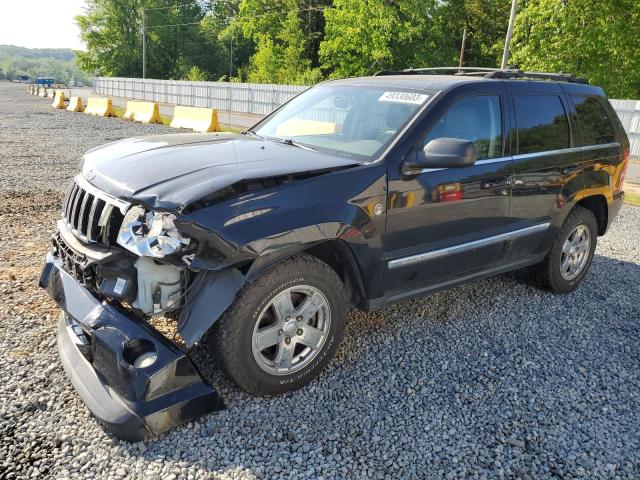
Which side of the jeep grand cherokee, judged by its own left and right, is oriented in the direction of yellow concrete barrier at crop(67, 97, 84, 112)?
right

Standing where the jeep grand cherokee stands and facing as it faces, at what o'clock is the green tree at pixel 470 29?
The green tree is roughly at 5 o'clock from the jeep grand cherokee.

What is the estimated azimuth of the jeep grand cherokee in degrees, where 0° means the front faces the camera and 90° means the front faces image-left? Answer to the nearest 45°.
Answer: approximately 45°

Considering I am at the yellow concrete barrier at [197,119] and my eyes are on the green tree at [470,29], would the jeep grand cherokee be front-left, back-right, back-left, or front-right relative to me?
back-right

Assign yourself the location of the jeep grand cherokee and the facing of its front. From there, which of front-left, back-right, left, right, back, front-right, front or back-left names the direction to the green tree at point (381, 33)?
back-right

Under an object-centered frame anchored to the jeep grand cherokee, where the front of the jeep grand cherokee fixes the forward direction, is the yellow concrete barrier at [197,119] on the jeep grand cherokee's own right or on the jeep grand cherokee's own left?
on the jeep grand cherokee's own right

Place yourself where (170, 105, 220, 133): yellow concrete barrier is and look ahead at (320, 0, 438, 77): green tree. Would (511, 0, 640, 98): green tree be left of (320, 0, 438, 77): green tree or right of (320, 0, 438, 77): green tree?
right
